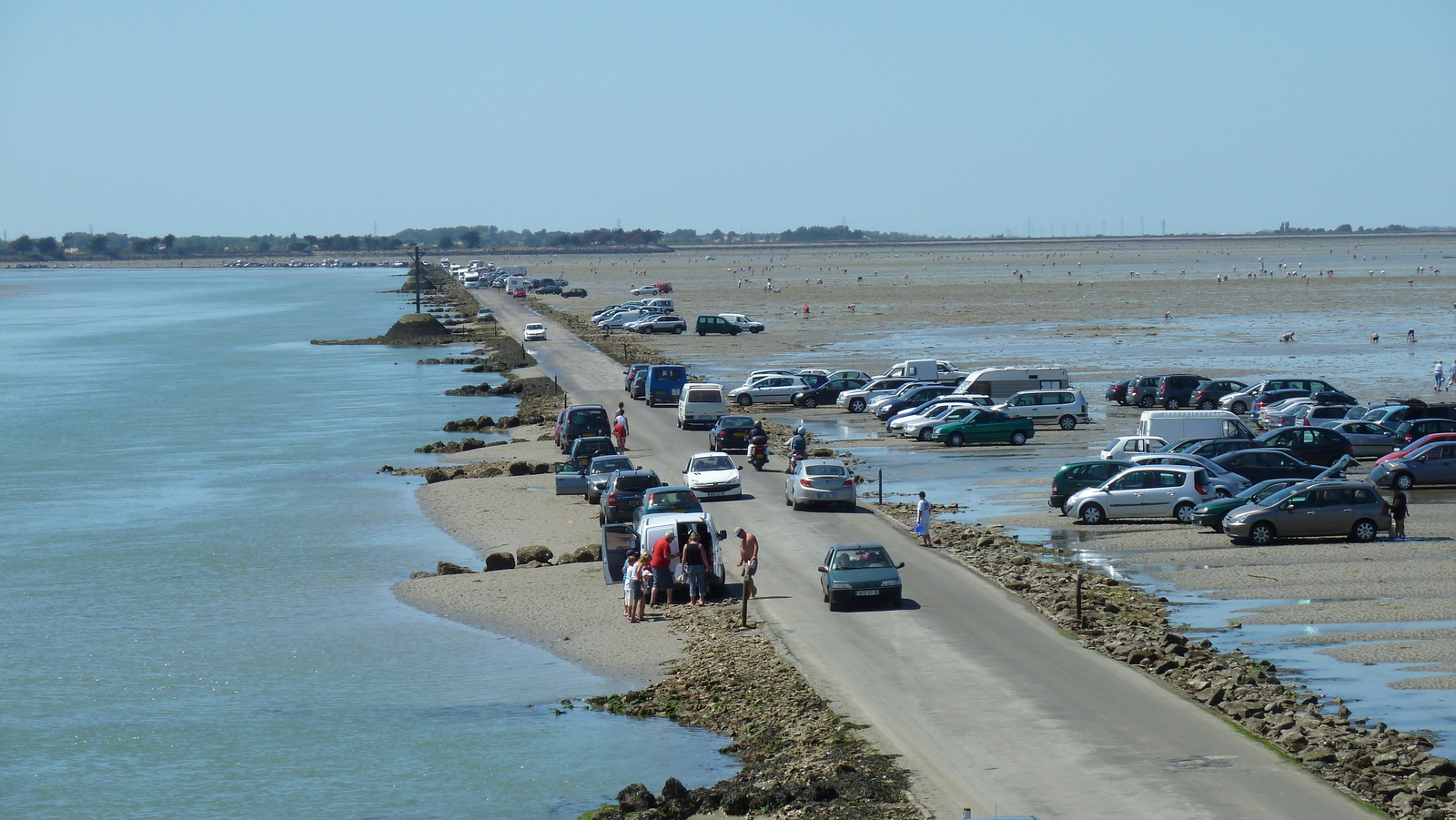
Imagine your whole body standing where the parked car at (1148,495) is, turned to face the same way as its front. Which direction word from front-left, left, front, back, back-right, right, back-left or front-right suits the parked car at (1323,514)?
back-left

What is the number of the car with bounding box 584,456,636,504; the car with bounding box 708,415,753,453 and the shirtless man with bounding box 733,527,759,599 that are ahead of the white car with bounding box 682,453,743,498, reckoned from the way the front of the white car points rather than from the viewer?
1

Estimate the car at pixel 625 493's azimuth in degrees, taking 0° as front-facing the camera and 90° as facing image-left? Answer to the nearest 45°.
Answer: approximately 180°

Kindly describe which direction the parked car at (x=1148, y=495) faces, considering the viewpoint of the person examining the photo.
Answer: facing to the left of the viewer

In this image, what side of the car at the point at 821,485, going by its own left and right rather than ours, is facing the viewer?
back

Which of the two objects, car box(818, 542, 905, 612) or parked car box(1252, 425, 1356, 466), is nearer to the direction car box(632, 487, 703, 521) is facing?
the parked car

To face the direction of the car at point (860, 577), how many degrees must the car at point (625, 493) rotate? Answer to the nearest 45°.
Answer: approximately 135° to its right
